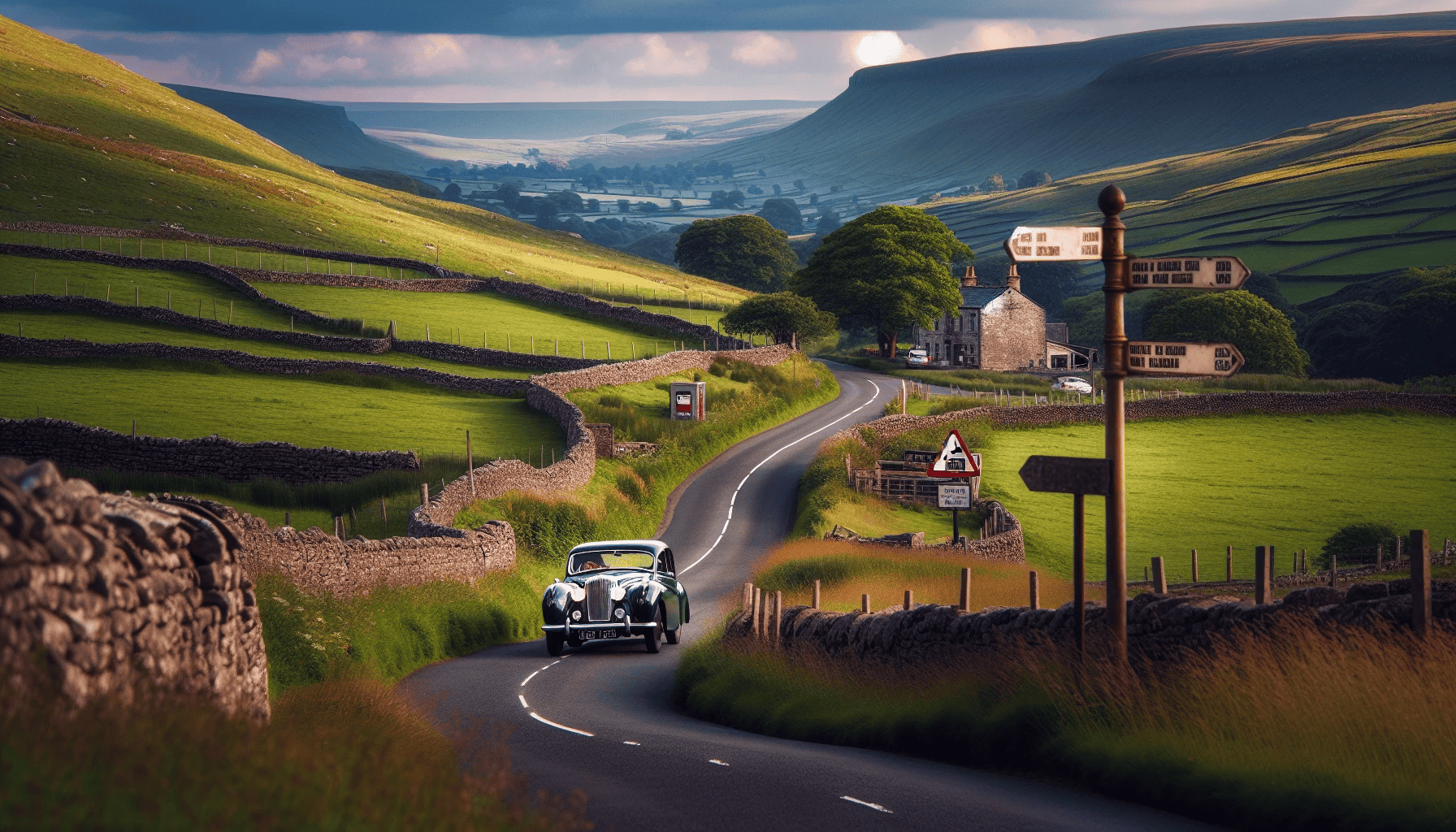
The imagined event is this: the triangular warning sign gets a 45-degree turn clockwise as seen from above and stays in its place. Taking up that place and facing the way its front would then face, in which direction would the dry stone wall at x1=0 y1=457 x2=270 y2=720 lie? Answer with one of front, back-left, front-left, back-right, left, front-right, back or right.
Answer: front-left

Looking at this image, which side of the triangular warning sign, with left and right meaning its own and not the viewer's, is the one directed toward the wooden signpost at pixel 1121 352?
front

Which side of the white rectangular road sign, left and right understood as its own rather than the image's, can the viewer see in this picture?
front

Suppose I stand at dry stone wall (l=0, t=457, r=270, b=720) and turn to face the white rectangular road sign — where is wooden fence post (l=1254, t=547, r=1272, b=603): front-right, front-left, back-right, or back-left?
front-right

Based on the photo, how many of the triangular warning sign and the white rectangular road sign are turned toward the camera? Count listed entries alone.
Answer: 2

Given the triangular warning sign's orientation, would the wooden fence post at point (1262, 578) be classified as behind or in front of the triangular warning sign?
in front

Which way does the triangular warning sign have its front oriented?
toward the camera

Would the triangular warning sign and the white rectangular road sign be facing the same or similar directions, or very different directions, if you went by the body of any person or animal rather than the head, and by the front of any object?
same or similar directions

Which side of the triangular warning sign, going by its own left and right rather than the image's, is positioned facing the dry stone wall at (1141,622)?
front

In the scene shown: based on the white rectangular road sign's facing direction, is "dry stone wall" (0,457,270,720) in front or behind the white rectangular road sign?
in front

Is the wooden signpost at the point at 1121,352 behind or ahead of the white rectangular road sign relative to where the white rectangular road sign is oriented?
ahead
